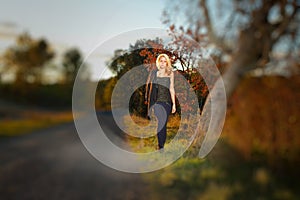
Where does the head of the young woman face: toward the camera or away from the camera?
toward the camera

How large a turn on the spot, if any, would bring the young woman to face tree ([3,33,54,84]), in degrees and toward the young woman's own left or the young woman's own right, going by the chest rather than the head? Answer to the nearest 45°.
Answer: approximately 135° to the young woman's own right

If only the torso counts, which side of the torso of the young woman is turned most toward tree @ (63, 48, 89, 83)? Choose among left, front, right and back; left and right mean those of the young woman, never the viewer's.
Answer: back

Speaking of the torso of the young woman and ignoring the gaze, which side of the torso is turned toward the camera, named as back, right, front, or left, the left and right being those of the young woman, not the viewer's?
front

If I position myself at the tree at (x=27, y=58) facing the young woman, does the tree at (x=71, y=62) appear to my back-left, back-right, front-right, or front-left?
front-left
